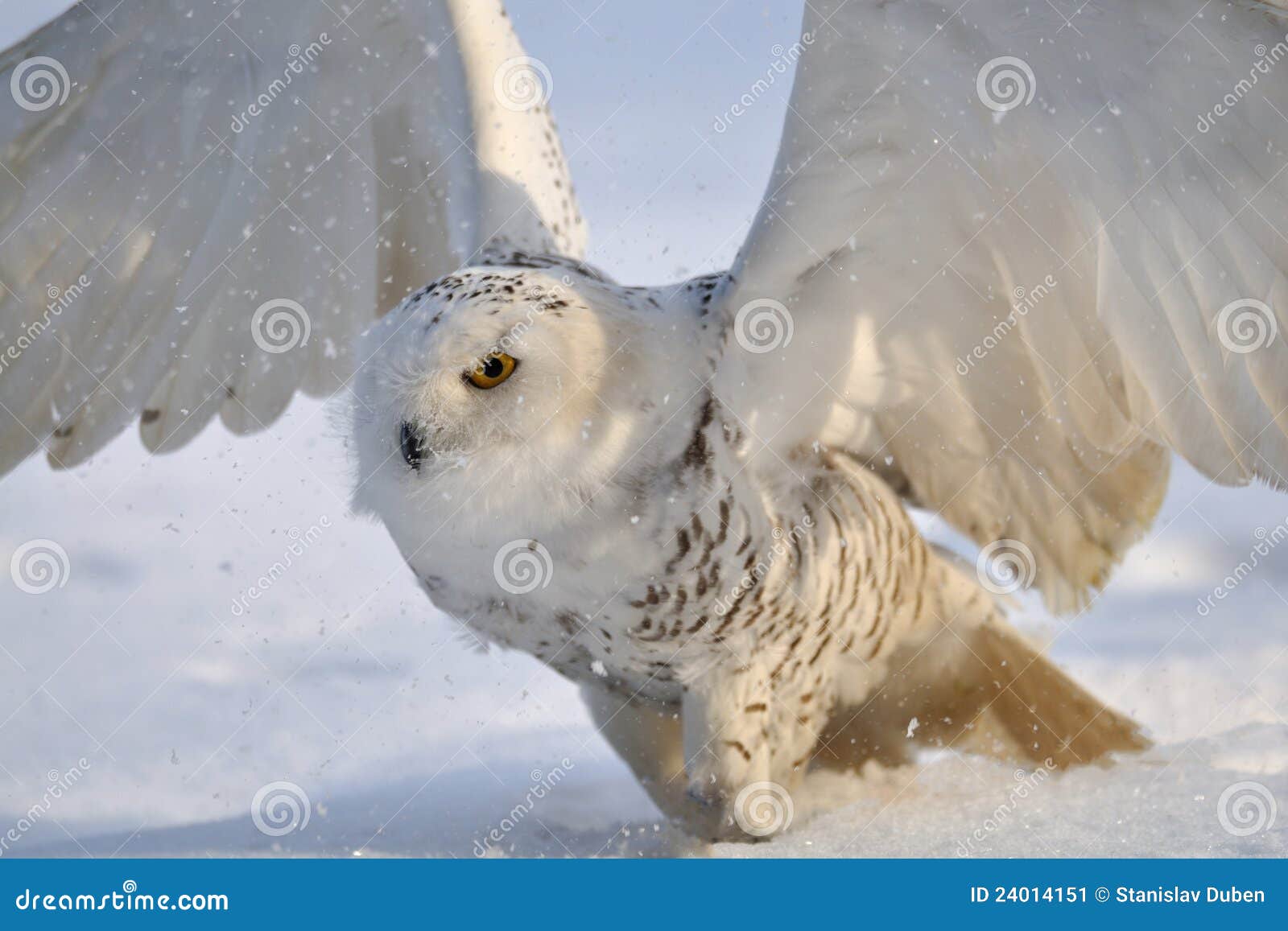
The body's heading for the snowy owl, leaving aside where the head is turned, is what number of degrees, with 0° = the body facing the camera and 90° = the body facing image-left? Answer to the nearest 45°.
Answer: approximately 45°
